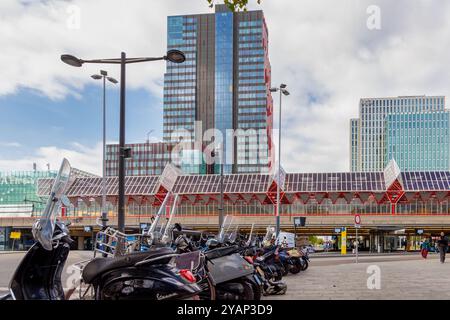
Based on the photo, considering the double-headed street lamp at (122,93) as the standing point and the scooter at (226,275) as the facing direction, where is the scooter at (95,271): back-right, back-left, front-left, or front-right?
front-right

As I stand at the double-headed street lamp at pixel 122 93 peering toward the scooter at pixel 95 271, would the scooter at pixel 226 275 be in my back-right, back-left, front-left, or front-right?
front-left

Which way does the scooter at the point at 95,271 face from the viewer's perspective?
to the viewer's left

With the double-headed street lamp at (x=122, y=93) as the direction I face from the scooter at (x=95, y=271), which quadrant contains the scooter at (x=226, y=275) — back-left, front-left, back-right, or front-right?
front-right

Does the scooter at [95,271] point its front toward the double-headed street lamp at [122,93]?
no

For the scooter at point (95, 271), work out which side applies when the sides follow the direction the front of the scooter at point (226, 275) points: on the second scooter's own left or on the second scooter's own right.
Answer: on the second scooter's own left

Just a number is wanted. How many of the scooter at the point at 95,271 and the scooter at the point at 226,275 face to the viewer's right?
0

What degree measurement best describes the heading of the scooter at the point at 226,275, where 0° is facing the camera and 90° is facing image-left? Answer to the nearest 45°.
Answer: approximately 135°

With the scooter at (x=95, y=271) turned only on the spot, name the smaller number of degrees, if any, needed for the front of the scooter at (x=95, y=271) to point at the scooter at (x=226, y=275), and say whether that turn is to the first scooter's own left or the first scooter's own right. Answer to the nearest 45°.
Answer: approximately 135° to the first scooter's own right

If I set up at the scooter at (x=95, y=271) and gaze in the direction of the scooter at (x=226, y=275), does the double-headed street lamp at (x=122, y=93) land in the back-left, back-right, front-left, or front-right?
front-left
